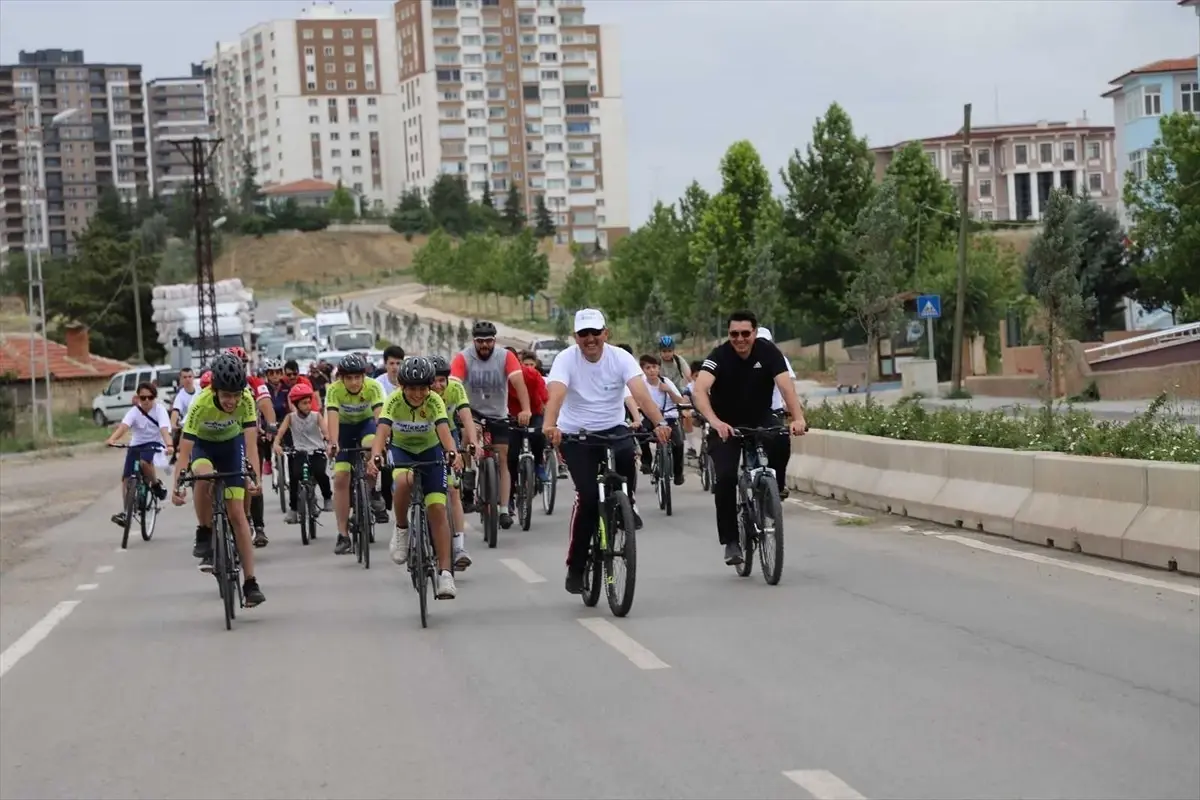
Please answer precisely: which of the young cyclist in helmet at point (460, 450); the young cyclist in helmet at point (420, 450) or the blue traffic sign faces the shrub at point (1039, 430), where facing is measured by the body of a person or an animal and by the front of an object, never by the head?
the blue traffic sign

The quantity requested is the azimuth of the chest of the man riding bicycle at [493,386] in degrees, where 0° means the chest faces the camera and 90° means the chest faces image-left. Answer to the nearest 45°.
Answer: approximately 0°

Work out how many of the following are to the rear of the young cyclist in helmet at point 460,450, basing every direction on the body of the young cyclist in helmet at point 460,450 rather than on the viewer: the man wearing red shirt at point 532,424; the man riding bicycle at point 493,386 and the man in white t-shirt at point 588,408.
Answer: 2

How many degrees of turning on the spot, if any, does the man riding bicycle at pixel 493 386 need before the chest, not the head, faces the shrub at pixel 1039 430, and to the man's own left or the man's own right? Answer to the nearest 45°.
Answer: approximately 90° to the man's own left

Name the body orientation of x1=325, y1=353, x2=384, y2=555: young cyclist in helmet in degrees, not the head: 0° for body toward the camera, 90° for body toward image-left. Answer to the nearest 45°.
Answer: approximately 0°
